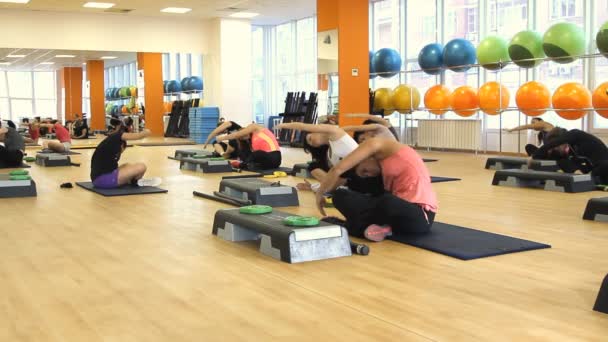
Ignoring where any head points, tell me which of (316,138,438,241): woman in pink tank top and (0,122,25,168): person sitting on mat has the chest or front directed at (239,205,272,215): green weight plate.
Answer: the woman in pink tank top

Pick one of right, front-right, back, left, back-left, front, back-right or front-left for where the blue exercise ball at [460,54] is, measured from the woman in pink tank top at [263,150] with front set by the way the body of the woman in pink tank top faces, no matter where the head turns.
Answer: back-right

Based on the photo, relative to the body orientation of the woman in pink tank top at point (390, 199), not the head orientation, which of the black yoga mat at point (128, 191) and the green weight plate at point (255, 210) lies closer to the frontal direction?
the green weight plate

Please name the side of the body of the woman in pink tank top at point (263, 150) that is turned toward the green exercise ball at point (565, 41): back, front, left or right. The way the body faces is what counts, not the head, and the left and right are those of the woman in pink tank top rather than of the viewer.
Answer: back

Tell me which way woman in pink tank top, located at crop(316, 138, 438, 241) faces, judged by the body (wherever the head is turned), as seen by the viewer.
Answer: to the viewer's left

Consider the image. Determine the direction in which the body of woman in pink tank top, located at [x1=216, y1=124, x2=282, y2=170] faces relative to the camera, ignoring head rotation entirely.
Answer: to the viewer's left

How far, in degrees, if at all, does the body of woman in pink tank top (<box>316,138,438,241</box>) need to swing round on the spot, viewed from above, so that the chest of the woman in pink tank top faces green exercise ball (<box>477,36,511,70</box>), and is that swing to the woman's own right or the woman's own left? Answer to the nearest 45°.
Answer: approximately 90° to the woman's own right

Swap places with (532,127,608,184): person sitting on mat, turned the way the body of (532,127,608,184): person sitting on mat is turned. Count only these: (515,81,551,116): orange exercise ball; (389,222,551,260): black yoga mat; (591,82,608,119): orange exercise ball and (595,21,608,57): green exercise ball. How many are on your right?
3

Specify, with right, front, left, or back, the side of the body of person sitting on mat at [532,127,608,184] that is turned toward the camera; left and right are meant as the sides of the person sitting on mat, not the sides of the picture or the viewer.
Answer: left

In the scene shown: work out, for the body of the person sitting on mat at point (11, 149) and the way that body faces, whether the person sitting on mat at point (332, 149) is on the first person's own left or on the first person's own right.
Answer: on the first person's own left

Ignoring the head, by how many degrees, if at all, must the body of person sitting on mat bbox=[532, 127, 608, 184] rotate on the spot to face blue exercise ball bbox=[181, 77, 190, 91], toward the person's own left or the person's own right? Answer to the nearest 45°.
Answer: approximately 45° to the person's own right
